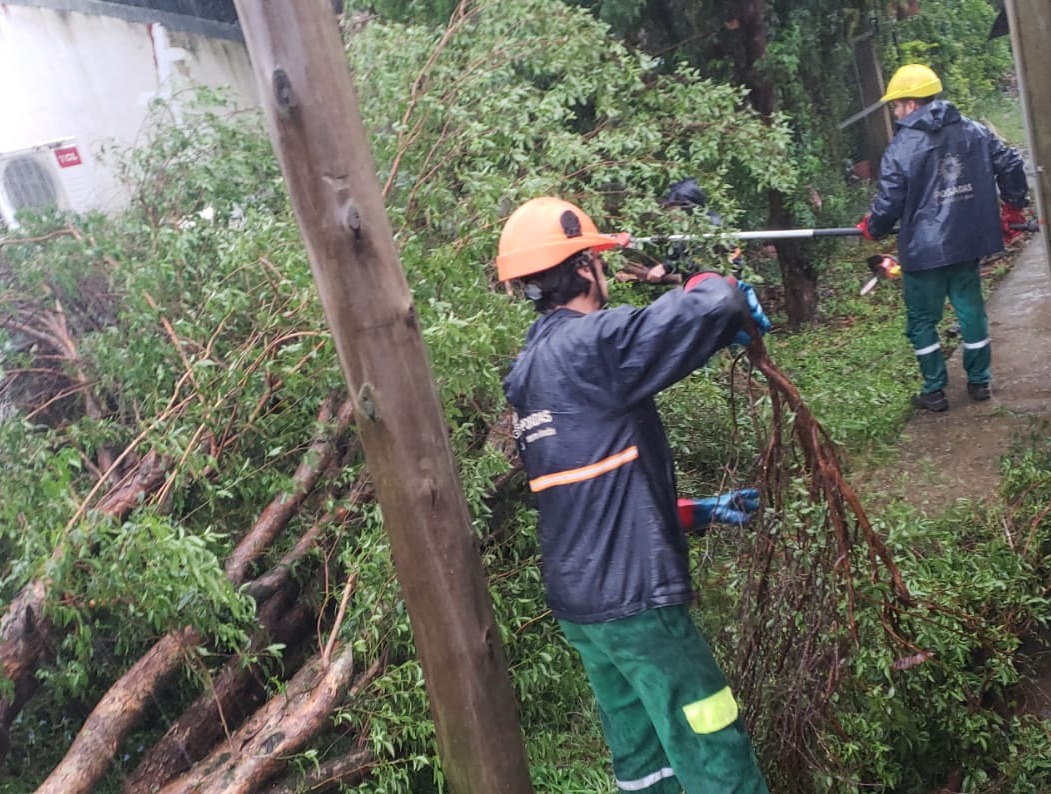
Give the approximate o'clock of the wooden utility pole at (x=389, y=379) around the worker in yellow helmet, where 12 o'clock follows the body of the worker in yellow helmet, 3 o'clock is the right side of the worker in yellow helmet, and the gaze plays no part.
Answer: The wooden utility pole is roughly at 8 o'clock from the worker in yellow helmet.

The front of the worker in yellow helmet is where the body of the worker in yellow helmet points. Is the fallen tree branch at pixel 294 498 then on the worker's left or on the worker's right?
on the worker's left

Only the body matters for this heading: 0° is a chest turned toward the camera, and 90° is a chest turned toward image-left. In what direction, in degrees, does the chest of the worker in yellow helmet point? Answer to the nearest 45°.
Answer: approximately 135°

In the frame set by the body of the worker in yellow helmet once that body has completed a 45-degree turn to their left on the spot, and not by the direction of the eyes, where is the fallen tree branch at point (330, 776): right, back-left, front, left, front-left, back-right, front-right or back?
front-left

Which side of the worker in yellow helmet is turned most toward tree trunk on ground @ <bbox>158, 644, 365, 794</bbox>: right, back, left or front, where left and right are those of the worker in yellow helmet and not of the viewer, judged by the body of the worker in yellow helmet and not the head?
left

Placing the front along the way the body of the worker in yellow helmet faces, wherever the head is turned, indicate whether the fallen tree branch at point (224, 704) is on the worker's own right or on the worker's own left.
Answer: on the worker's own left

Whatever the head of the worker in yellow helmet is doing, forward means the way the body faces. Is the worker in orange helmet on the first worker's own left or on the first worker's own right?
on the first worker's own left

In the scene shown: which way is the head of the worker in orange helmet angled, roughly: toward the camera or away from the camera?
away from the camera
